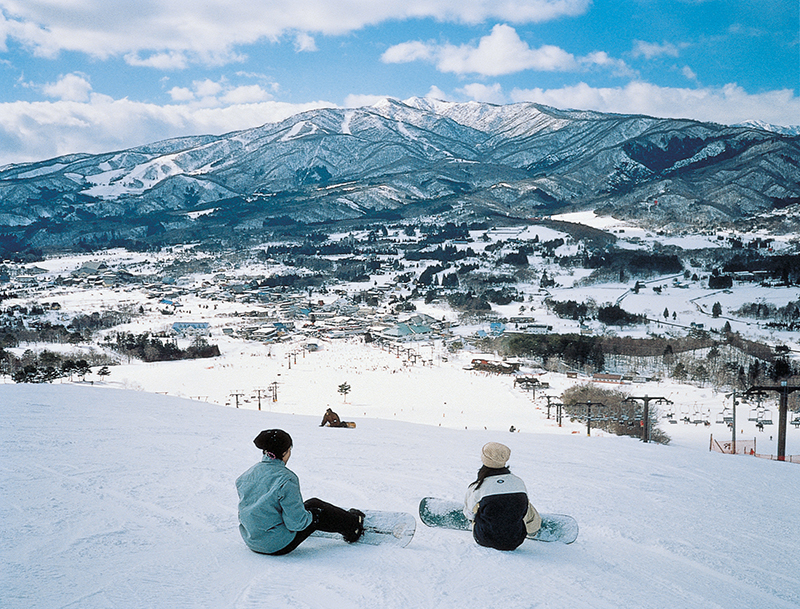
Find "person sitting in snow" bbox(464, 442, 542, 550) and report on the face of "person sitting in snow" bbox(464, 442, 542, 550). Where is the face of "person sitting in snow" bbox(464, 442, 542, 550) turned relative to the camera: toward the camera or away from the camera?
away from the camera

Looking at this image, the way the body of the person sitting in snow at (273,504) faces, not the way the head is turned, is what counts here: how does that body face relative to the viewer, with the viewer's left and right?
facing away from the viewer and to the right of the viewer

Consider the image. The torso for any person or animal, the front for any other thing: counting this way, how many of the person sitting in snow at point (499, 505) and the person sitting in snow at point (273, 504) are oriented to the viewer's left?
0

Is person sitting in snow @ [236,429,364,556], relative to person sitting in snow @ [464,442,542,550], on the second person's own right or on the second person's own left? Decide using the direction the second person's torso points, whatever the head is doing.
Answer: on the second person's own left

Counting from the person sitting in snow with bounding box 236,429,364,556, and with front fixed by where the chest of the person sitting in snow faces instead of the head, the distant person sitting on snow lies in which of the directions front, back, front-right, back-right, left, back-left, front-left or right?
front-left

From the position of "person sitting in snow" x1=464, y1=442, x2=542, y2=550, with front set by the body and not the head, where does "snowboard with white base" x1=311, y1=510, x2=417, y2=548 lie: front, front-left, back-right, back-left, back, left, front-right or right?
left

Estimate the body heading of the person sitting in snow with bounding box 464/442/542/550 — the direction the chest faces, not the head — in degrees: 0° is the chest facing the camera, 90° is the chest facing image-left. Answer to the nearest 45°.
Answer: approximately 180°

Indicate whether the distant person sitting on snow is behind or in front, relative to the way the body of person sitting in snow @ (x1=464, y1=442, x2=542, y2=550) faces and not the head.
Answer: in front
